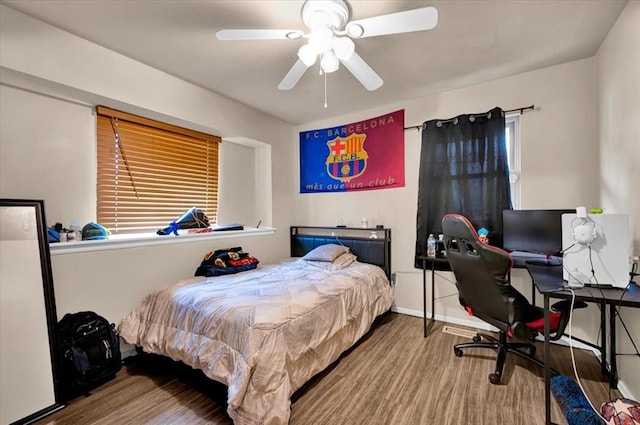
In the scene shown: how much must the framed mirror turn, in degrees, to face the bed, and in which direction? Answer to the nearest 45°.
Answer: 0° — it already faces it

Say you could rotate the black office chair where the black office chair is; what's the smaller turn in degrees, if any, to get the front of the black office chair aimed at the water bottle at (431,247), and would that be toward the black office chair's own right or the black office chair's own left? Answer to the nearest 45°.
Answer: approximately 90° to the black office chair's own left

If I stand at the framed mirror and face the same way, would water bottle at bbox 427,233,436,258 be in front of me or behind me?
in front

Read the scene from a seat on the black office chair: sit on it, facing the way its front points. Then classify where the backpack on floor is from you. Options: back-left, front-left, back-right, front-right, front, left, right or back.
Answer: back

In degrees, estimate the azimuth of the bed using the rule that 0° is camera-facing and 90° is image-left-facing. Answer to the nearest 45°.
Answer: approximately 45°

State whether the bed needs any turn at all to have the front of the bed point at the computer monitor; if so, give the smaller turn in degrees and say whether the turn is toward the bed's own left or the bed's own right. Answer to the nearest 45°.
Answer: approximately 135° to the bed's own left

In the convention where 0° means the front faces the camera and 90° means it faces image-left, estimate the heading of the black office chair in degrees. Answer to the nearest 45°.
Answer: approximately 225°
